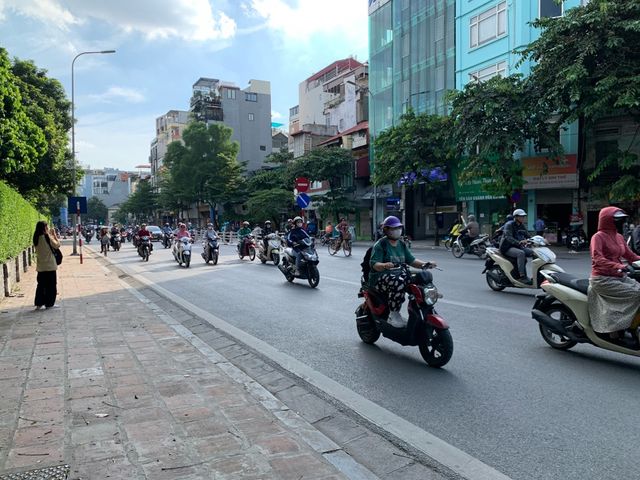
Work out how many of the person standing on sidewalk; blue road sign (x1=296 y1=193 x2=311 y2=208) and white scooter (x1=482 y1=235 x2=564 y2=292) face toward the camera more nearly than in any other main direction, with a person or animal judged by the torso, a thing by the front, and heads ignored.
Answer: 1

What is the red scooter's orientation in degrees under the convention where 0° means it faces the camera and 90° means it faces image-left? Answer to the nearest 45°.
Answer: approximately 315°

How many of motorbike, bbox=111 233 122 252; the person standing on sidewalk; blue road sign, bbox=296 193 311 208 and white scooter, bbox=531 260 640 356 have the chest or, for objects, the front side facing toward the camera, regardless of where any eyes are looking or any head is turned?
2

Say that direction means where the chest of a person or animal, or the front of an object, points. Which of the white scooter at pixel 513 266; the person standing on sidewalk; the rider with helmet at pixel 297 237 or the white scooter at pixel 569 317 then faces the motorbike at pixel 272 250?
the person standing on sidewalk

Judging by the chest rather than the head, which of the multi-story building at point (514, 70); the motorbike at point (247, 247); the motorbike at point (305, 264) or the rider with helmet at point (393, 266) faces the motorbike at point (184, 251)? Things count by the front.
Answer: the multi-story building

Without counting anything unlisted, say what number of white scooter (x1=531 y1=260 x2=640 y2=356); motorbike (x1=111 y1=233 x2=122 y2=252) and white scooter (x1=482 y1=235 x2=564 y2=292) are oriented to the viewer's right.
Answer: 2

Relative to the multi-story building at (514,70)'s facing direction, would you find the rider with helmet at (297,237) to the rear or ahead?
ahead

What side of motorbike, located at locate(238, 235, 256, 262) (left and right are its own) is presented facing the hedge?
right

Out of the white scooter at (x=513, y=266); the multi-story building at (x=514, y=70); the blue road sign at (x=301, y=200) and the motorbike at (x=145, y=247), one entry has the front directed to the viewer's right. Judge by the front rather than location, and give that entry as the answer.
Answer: the white scooter

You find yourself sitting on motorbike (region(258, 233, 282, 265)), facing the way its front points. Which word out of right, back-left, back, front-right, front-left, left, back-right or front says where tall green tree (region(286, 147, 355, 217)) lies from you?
back-left

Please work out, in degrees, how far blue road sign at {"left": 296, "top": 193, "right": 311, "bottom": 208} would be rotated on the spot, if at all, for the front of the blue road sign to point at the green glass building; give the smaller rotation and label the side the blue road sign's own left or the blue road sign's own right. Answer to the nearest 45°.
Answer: approximately 135° to the blue road sign's own left

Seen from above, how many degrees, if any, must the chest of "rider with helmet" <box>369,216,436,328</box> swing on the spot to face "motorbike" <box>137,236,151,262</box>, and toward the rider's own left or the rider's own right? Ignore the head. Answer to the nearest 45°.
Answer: approximately 180°

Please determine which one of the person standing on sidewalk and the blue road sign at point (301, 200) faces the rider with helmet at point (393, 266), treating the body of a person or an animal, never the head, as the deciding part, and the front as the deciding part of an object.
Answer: the blue road sign

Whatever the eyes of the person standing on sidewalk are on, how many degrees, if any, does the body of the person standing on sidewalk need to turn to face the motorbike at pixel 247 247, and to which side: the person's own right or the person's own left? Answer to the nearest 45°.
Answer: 0° — they already face it
